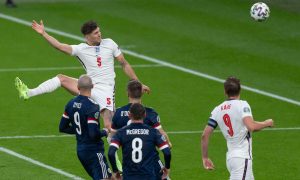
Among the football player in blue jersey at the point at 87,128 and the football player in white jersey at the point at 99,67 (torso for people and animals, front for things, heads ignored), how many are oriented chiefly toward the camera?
1

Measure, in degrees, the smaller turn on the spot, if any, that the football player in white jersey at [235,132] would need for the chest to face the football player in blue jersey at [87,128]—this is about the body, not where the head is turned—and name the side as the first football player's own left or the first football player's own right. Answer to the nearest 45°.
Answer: approximately 135° to the first football player's own left

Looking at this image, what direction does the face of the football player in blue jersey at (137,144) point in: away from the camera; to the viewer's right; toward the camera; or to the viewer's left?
away from the camera

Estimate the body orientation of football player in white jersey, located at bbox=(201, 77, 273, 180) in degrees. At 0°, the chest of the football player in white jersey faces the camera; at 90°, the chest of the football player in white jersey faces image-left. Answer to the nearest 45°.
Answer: approximately 225°

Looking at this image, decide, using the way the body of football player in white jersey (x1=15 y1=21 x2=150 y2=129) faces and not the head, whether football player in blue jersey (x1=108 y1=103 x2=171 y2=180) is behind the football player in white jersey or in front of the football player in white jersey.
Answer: in front

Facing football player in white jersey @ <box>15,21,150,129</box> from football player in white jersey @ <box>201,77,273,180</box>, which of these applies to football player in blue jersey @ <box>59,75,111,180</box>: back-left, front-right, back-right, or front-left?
front-left

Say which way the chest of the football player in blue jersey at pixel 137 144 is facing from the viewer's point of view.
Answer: away from the camera

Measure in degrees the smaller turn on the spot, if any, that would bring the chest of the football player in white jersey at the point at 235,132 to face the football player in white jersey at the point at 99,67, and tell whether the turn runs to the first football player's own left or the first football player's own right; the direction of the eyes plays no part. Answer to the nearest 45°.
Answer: approximately 90° to the first football player's own left

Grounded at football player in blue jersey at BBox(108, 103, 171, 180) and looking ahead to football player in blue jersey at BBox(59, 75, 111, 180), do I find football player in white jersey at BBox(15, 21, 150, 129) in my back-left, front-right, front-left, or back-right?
front-right

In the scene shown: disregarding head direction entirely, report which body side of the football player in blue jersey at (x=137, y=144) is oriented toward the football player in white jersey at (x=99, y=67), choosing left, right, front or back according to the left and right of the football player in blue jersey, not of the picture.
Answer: front

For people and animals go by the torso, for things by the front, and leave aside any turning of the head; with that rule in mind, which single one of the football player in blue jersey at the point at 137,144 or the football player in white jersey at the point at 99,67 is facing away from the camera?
the football player in blue jersey

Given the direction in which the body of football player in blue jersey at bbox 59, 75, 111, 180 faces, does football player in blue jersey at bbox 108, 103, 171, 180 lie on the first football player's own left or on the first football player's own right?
on the first football player's own right

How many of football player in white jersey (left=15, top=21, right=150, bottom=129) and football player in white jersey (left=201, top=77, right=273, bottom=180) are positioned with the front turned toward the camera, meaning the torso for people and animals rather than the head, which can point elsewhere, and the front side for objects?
1

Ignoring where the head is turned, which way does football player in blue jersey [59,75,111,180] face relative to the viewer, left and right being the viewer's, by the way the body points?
facing away from the viewer and to the right of the viewer

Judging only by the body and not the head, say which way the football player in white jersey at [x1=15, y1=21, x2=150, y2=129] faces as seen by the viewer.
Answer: toward the camera
